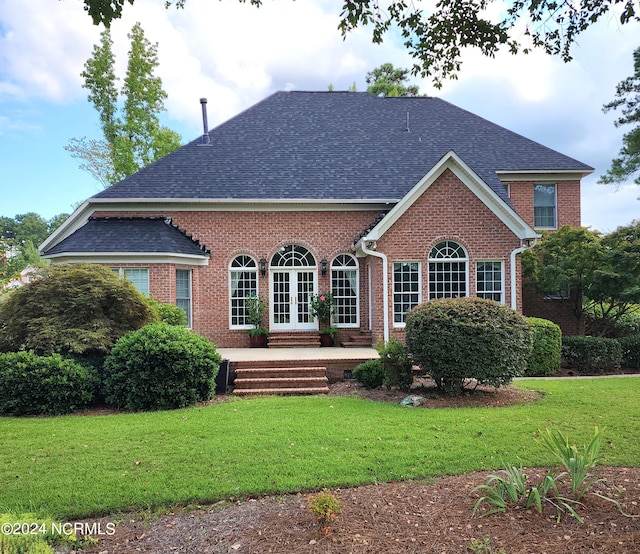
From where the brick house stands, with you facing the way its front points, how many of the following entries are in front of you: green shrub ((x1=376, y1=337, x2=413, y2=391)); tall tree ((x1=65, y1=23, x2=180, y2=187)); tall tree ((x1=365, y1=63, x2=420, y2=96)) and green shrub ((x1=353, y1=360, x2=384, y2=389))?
2

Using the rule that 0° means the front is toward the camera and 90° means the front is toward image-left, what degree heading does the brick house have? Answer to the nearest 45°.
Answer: approximately 0°

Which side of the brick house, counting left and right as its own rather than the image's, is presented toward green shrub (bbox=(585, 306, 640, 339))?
left

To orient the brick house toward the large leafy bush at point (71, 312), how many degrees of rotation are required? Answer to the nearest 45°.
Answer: approximately 45° to its right

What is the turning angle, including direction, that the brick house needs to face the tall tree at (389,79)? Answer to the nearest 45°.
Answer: approximately 180°

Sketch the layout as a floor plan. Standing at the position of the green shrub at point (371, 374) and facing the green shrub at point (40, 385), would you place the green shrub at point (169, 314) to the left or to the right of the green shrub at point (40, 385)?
right
